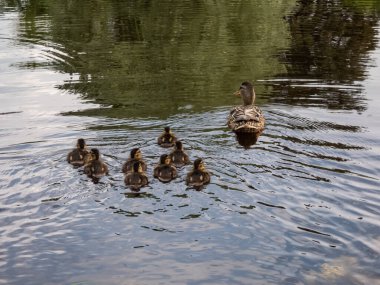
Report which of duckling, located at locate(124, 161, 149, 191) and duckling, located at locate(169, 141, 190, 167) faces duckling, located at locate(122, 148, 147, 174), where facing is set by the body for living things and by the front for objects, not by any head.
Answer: duckling, located at locate(124, 161, 149, 191)

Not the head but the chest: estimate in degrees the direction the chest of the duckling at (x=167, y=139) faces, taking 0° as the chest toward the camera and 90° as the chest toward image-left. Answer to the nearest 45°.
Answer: approximately 180°

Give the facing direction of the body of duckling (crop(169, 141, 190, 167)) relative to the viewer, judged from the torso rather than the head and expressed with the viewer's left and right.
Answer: facing away from the viewer

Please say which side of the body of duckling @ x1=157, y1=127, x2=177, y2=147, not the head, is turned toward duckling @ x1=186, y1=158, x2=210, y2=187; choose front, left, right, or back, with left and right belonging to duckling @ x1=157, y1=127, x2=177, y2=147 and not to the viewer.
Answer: back

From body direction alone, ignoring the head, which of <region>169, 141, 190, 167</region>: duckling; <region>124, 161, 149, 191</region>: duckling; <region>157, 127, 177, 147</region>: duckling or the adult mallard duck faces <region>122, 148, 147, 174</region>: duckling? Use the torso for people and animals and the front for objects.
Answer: <region>124, 161, 149, 191</region>: duckling

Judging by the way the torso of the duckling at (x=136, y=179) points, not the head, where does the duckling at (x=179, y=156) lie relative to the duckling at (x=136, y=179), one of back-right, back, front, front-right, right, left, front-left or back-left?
front-right

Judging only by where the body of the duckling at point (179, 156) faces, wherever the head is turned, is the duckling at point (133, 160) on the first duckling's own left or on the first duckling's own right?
on the first duckling's own left

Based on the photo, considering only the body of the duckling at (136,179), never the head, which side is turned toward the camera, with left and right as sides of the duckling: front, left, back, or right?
back

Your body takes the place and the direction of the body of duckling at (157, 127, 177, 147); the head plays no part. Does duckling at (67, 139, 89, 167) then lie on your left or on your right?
on your left

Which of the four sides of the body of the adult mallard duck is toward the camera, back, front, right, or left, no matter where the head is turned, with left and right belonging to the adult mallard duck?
back

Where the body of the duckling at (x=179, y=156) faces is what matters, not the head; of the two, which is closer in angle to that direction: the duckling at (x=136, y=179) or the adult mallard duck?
the adult mallard duck

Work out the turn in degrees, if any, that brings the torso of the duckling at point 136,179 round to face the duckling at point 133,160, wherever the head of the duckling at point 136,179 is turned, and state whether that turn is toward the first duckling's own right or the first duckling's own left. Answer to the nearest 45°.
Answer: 0° — it already faces it
